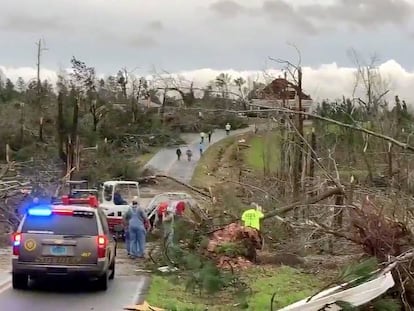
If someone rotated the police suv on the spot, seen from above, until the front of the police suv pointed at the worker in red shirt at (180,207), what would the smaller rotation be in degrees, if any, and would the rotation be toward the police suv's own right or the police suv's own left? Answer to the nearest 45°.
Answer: approximately 45° to the police suv's own right

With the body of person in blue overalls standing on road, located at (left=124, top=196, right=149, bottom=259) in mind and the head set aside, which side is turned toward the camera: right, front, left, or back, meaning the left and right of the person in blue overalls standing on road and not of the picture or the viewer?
back

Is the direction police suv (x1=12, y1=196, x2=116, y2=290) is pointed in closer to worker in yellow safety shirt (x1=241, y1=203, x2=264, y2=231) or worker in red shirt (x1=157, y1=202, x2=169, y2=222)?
the worker in red shirt

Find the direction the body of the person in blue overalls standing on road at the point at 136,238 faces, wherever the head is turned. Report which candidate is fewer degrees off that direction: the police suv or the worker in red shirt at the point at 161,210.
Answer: the worker in red shirt

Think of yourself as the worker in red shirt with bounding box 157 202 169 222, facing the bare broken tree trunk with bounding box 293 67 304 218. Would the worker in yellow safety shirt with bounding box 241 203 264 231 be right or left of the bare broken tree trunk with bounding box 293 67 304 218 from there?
right

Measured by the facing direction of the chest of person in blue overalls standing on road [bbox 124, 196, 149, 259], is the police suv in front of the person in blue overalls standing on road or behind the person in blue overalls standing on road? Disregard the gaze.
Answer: behind

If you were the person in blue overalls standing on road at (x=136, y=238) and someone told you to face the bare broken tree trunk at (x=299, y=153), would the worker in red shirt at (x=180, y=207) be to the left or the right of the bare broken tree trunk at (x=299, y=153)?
left

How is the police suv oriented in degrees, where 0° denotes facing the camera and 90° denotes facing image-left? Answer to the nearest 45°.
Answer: approximately 180°

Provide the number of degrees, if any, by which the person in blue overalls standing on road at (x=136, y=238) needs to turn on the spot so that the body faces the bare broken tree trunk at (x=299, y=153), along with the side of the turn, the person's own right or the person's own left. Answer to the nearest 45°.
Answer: approximately 90° to the person's own right
